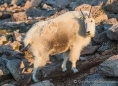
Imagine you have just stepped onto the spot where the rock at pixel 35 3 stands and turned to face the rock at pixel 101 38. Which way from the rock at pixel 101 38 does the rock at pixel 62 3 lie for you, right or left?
left

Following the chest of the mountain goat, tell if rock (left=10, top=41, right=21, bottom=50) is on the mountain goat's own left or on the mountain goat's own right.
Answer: on the mountain goat's own left

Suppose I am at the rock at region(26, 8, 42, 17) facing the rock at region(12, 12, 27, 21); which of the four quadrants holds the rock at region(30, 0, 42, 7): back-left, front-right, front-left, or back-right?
back-right

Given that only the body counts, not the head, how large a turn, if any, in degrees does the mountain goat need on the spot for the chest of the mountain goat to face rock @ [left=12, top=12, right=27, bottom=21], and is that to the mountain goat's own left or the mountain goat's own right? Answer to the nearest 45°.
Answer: approximately 90° to the mountain goat's own left

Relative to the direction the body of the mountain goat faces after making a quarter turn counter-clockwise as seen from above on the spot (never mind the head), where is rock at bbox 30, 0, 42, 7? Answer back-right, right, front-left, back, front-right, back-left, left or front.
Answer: front

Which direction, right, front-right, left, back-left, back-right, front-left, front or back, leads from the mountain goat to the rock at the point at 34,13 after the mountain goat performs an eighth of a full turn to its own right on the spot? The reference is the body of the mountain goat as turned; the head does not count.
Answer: back-left

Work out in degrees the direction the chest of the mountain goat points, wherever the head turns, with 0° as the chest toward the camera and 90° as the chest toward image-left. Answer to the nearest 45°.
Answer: approximately 270°

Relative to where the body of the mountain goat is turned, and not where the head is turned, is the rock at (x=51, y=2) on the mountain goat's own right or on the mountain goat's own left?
on the mountain goat's own left

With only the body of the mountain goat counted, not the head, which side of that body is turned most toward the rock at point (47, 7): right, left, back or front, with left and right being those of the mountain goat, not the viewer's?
left

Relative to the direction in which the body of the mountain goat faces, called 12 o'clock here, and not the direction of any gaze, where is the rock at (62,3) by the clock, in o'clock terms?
The rock is roughly at 9 o'clock from the mountain goat.
